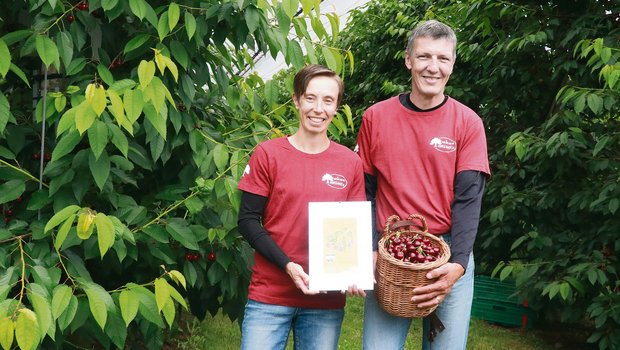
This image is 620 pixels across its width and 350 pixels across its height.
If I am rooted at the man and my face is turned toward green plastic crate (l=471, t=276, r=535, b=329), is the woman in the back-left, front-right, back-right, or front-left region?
back-left

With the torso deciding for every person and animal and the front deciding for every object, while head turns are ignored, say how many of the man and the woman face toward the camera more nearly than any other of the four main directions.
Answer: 2

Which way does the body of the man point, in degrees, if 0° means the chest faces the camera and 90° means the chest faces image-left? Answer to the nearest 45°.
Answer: approximately 0°

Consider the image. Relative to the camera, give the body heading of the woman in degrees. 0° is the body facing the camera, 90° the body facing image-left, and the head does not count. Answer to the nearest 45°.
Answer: approximately 0°

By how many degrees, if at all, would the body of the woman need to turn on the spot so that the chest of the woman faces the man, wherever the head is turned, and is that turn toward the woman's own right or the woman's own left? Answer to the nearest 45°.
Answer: approximately 90° to the woman's own left

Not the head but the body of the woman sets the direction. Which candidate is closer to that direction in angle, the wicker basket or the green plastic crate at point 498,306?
the wicker basket

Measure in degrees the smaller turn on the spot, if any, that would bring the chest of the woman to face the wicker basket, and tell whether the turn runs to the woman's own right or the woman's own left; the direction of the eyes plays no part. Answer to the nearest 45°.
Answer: approximately 45° to the woman's own left

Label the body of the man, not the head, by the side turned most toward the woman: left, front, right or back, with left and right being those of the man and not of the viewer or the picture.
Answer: right
